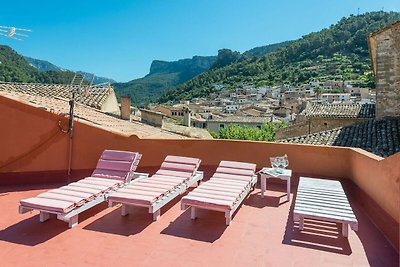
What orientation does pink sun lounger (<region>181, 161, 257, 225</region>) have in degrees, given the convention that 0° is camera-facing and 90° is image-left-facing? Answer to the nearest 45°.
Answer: approximately 45°

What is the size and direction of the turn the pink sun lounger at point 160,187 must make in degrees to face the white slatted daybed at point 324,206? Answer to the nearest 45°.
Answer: approximately 90° to its left

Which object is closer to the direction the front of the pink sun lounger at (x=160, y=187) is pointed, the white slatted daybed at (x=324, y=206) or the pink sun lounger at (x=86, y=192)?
the pink sun lounger

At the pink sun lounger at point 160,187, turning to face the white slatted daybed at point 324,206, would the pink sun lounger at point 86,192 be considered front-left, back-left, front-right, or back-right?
back-right

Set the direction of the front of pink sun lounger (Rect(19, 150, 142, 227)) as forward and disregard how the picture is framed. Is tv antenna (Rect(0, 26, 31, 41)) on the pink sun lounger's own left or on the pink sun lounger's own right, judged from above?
on the pink sun lounger's own right

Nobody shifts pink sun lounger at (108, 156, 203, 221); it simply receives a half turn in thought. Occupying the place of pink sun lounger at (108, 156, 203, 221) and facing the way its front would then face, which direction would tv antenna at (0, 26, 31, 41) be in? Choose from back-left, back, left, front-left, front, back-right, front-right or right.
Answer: left

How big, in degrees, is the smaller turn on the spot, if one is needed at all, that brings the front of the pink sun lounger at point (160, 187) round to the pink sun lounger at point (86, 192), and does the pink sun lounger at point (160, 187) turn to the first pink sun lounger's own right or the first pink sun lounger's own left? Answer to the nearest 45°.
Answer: approximately 45° to the first pink sun lounger's own right

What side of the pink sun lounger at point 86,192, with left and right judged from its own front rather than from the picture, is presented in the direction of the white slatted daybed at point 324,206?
left

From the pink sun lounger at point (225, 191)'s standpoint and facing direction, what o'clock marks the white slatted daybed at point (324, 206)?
The white slatted daybed is roughly at 8 o'clock from the pink sun lounger.
